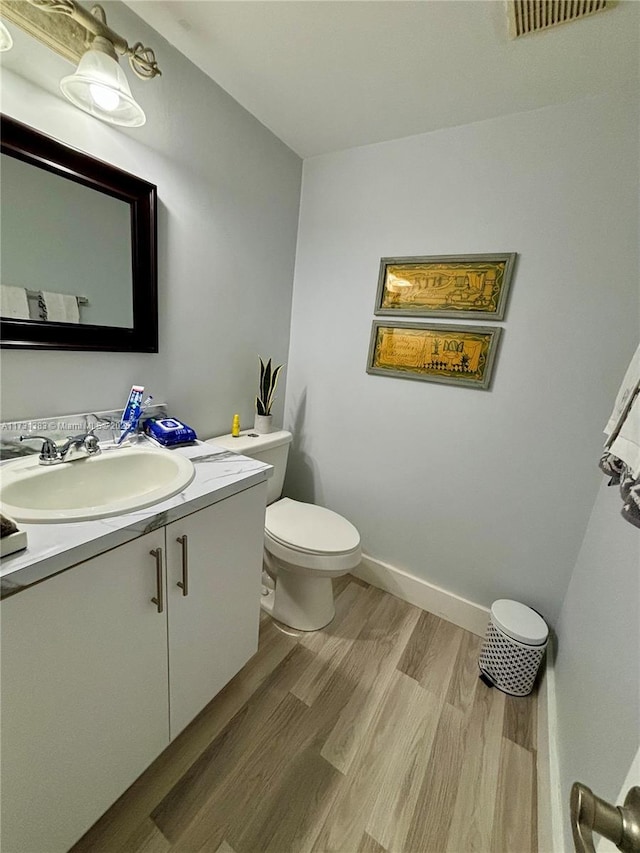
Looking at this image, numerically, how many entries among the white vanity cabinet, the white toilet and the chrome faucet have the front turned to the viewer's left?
0

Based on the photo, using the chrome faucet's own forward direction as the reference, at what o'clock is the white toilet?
The white toilet is roughly at 11 o'clock from the chrome faucet.

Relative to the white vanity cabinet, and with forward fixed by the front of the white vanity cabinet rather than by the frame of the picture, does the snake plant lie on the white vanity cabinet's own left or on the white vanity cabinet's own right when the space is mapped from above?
on the white vanity cabinet's own left

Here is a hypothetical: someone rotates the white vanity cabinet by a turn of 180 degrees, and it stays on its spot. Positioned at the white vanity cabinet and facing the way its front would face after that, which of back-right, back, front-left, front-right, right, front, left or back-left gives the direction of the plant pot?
right

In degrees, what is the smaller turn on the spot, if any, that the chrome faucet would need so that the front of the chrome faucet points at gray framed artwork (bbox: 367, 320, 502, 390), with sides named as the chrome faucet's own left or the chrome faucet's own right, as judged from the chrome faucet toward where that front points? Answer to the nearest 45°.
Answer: approximately 45° to the chrome faucet's own left

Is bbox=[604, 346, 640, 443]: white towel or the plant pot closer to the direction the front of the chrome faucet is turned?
the white towel

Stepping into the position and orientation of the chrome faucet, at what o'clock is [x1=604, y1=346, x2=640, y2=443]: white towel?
The white towel is roughly at 12 o'clock from the chrome faucet.

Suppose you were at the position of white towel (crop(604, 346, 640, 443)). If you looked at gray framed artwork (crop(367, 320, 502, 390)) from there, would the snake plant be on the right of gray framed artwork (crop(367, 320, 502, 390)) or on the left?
left

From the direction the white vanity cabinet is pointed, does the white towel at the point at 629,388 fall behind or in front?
in front

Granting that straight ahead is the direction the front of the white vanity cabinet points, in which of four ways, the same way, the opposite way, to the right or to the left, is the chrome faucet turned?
the same way

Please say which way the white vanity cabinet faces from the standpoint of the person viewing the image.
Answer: facing the viewer and to the right of the viewer

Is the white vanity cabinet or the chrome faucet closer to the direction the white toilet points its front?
the white vanity cabinet
